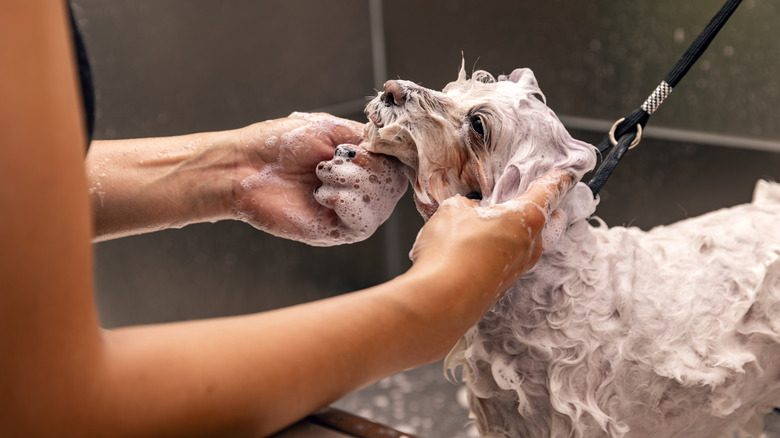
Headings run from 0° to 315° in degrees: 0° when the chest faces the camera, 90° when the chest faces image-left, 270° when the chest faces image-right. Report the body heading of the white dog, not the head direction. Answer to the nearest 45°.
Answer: approximately 90°
